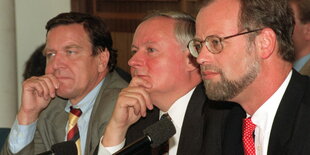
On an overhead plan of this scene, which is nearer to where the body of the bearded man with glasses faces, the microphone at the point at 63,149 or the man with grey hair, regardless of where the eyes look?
the microphone

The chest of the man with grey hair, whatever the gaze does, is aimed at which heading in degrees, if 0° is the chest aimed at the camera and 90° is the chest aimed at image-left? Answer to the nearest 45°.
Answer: approximately 45°

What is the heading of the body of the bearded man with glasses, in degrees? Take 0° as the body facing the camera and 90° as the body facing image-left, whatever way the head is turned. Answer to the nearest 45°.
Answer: approximately 45°

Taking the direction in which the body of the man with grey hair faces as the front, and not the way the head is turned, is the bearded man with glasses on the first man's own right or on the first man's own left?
on the first man's own left

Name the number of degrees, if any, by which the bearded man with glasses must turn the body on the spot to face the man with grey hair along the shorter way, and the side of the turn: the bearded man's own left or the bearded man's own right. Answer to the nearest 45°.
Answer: approximately 90° to the bearded man's own right

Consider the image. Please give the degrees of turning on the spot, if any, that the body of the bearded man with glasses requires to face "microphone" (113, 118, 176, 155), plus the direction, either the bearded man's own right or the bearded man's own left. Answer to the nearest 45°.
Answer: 0° — they already face it

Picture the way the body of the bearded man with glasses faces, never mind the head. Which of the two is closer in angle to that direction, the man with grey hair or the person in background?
the man with grey hair

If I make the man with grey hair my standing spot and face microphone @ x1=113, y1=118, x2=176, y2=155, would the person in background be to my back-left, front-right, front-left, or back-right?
back-left
